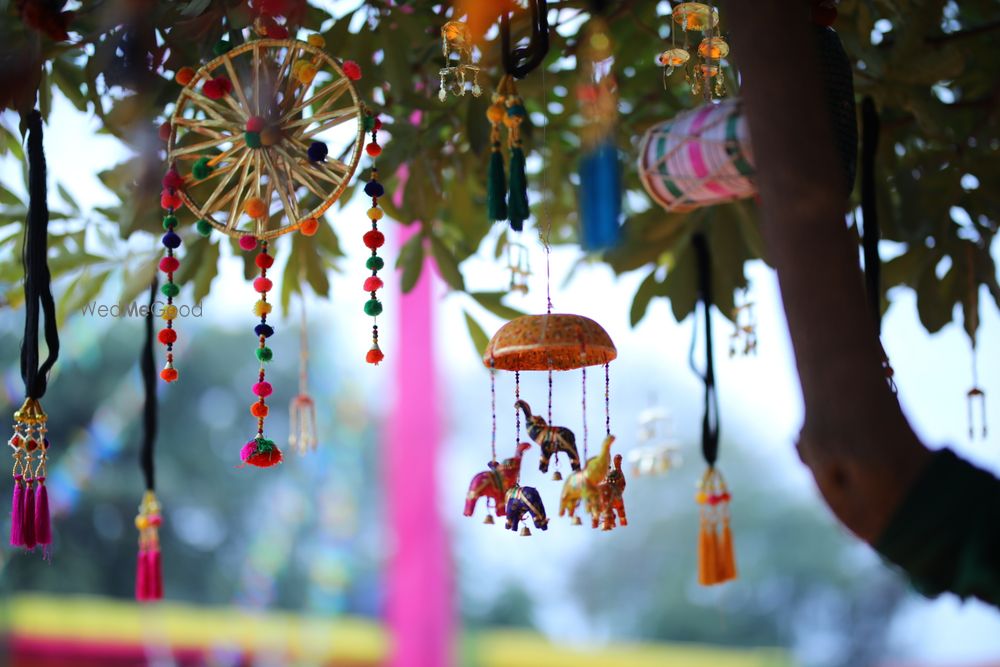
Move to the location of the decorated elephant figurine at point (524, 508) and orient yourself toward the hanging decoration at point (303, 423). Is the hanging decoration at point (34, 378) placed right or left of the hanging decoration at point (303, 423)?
left

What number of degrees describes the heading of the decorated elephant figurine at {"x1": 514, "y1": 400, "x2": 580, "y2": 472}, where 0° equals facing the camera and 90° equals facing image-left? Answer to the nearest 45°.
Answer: approximately 90°

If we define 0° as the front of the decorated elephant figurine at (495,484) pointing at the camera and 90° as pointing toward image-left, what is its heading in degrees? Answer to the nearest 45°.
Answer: approximately 270°

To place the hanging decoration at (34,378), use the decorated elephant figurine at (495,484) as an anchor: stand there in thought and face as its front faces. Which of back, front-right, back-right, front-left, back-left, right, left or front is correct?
back

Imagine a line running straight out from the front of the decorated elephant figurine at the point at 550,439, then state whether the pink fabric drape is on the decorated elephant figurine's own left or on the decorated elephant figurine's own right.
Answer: on the decorated elephant figurine's own right

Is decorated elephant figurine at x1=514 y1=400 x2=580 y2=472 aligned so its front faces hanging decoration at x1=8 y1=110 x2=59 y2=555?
yes
